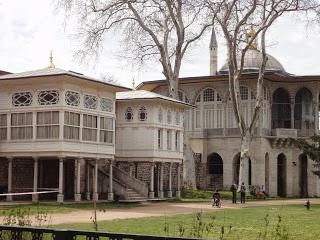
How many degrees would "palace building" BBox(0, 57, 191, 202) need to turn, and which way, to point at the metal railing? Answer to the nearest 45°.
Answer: approximately 45° to its right

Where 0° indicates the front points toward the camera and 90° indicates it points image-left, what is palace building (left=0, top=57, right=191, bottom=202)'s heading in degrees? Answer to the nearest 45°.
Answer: approximately 315°
